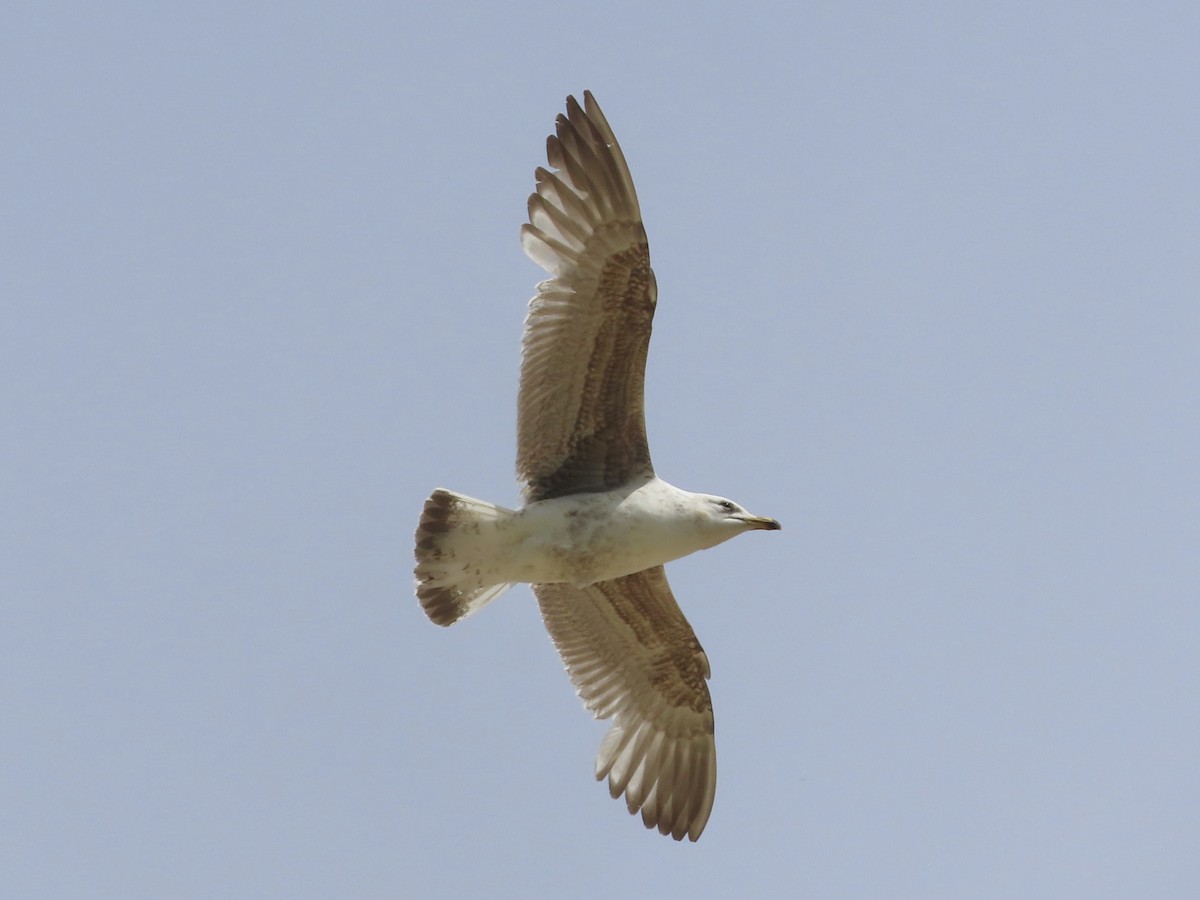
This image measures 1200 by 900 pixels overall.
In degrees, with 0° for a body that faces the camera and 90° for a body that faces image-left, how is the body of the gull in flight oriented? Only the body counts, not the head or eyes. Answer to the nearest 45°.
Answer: approximately 270°
